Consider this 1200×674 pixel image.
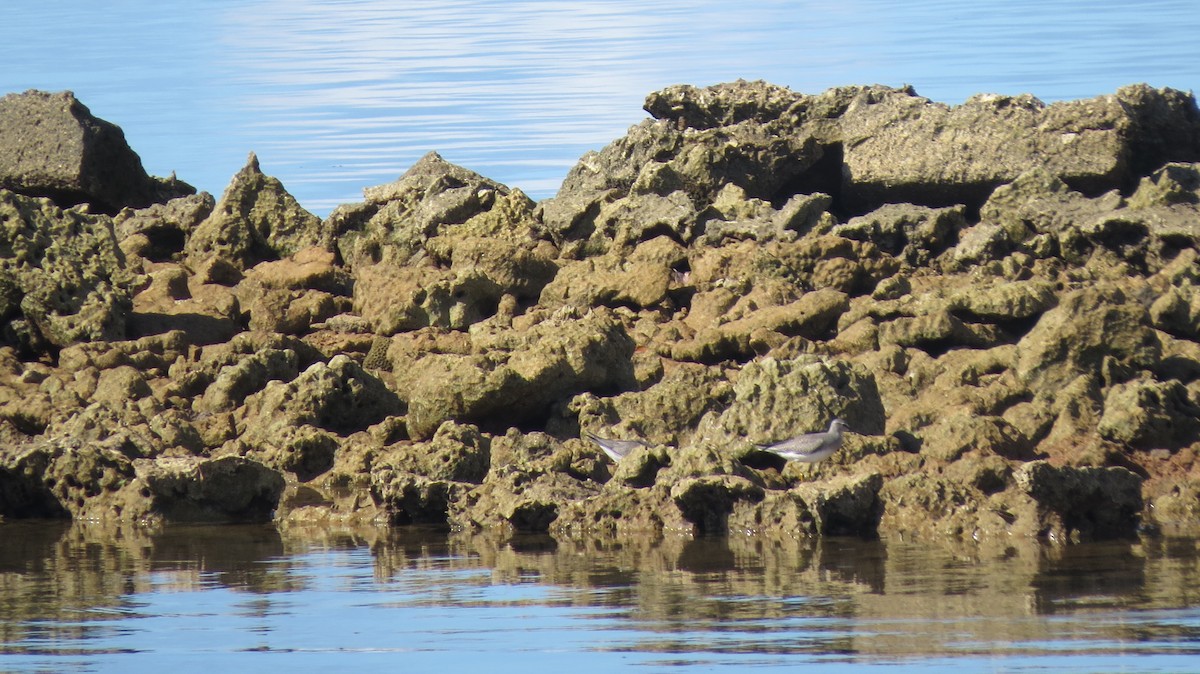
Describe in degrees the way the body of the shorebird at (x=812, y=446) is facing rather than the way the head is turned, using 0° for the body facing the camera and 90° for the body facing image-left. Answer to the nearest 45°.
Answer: approximately 270°

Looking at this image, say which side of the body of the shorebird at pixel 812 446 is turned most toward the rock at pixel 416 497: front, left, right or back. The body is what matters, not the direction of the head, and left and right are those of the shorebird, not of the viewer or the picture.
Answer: back

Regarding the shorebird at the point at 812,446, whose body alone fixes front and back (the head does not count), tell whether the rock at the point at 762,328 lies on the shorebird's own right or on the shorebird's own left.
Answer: on the shorebird's own left

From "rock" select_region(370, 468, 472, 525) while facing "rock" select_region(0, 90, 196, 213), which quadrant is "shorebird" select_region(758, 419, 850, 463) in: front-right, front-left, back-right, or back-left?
back-right

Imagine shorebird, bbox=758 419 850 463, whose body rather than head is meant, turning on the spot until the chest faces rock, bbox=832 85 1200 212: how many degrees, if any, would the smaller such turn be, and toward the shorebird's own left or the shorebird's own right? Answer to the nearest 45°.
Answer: approximately 90° to the shorebird's own left

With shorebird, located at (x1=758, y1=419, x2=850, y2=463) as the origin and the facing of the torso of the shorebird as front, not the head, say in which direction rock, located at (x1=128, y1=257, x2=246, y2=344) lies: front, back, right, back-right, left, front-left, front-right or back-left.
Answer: back-left

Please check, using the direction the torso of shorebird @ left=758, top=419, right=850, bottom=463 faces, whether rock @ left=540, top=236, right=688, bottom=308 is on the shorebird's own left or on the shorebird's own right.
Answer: on the shorebird's own left

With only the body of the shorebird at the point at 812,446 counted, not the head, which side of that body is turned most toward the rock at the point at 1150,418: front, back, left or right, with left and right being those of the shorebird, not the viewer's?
front

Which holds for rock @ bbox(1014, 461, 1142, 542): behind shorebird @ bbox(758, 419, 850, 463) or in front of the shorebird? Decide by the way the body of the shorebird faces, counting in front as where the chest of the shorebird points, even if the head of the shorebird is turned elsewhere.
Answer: in front

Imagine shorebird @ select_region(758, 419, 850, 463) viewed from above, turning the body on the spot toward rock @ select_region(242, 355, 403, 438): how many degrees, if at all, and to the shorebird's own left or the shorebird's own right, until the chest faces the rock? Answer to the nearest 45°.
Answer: approximately 135° to the shorebird's own left

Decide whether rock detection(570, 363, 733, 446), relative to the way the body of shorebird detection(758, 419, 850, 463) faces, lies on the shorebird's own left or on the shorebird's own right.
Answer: on the shorebird's own left

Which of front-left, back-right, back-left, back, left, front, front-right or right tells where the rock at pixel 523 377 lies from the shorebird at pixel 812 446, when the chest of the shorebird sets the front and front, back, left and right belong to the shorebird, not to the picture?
back-left
